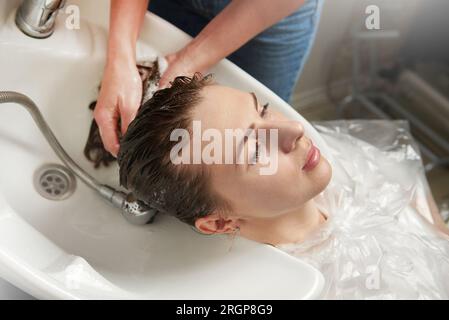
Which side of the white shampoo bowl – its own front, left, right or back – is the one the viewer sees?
right
